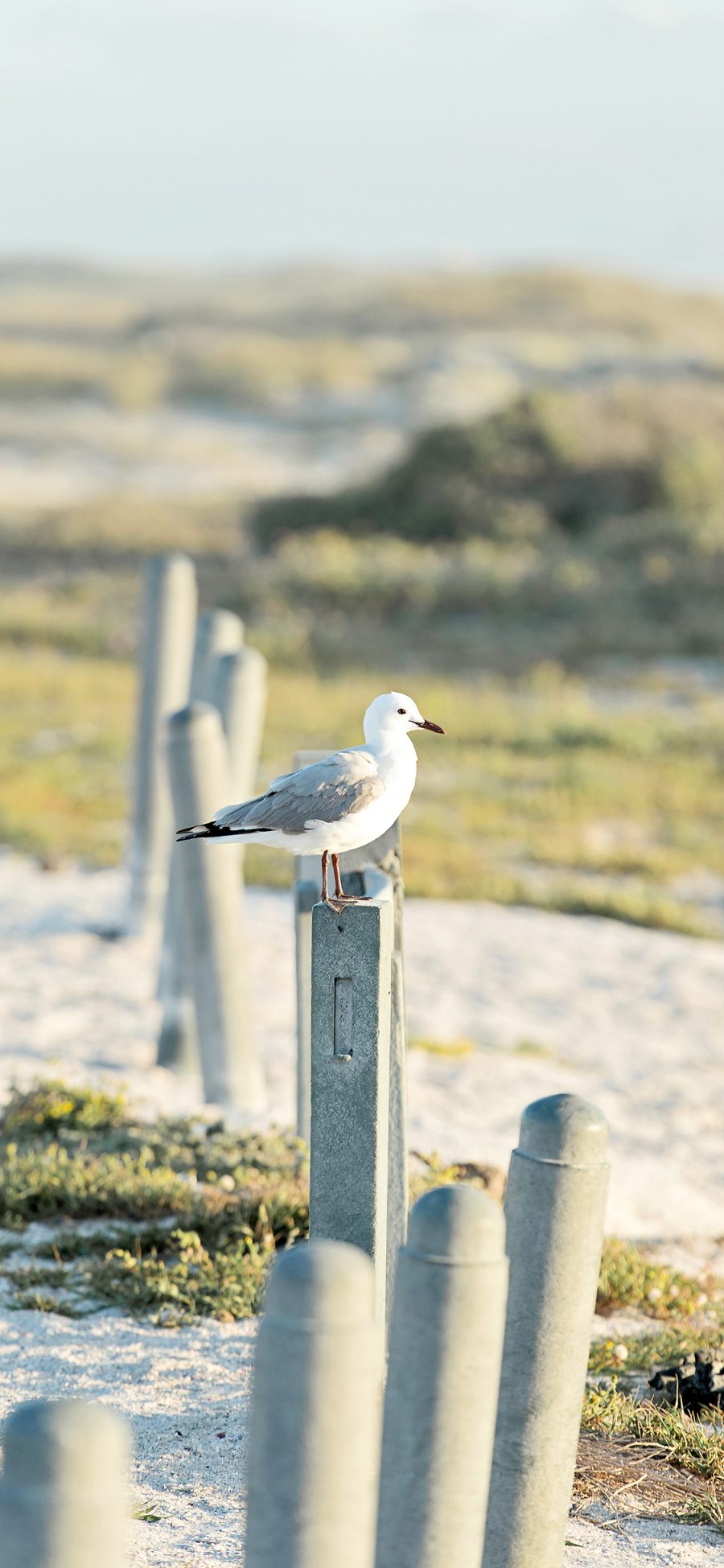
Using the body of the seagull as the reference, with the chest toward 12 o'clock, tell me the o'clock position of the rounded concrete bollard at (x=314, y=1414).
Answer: The rounded concrete bollard is roughly at 3 o'clock from the seagull.

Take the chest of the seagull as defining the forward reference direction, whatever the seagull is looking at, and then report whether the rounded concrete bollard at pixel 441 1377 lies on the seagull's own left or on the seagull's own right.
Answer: on the seagull's own right

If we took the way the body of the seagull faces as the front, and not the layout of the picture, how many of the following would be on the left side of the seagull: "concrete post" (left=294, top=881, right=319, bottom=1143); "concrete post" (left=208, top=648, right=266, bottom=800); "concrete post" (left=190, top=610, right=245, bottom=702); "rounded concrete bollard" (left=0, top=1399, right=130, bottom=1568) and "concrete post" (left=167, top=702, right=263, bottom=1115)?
4

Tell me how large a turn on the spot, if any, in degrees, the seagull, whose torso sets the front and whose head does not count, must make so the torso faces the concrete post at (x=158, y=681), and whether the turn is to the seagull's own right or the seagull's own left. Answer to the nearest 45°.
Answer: approximately 90° to the seagull's own left

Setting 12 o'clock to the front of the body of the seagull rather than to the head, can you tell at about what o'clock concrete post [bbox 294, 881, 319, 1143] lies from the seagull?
The concrete post is roughly at 9 o'clock from the seagull.

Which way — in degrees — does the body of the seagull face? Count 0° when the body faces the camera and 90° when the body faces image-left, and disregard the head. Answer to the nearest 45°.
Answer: approximately 270°

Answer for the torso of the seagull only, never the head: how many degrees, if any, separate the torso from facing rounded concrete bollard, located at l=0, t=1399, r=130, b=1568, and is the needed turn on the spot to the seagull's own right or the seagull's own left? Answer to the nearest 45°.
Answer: approximately 90° to the seagull's own right
